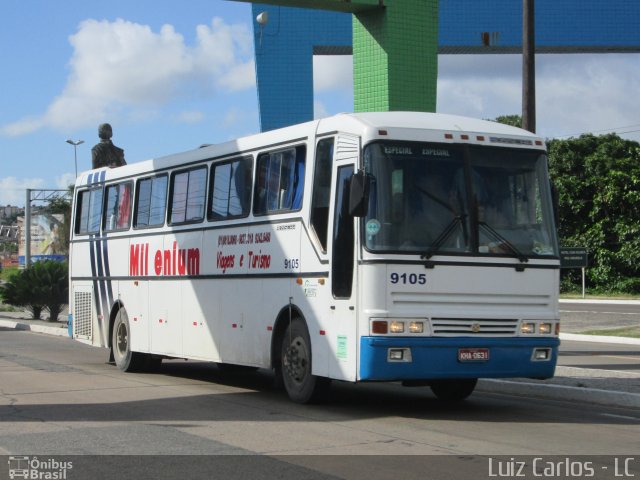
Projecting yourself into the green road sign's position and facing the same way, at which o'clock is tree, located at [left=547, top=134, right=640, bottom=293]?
The tree is roughly at 6 o'clock from the green road sign.

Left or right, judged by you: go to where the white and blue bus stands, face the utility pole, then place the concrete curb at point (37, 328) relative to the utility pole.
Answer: left

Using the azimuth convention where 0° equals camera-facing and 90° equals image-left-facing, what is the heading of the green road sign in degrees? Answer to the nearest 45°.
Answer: approximately 0°

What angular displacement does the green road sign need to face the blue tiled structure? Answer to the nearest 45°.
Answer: approximately 180°

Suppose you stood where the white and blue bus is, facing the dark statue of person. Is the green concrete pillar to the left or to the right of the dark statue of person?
right

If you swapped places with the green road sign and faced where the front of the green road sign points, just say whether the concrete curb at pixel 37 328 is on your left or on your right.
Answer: on your right

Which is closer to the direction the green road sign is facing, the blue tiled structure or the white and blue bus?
the white and blue bus

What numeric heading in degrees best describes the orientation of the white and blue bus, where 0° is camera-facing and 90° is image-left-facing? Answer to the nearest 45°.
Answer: approximately 315°

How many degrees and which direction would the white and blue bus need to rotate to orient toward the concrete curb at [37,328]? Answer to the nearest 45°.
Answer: approximately 180°

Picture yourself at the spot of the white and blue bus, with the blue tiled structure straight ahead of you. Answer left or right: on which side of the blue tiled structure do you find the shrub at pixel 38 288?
left

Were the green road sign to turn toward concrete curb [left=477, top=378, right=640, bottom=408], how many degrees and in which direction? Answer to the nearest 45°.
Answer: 0° — it already faces it

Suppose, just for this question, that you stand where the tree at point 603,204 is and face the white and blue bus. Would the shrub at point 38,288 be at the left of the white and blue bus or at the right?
right

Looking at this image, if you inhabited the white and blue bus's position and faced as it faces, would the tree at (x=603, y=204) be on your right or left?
on your left

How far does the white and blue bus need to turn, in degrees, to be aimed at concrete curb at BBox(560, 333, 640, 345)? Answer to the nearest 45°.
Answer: approximately 90° to its left
